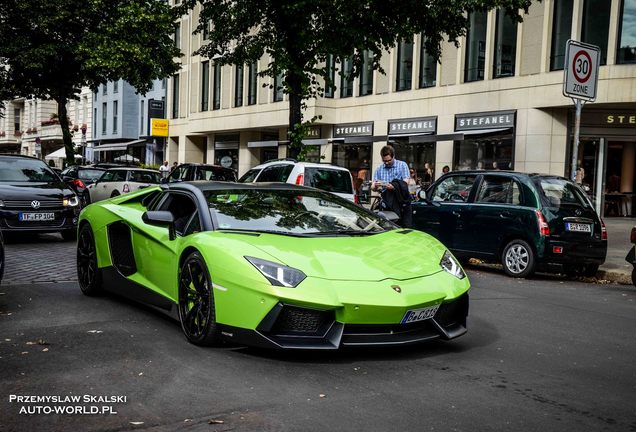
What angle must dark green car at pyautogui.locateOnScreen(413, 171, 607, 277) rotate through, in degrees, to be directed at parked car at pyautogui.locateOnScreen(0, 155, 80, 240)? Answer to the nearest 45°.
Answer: approximately 45° to its left

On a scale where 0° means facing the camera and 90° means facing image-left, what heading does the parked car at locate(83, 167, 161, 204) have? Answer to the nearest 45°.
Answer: approximately 135°

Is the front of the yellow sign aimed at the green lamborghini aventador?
yes

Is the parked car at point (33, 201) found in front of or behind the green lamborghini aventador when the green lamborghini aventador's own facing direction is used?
behind

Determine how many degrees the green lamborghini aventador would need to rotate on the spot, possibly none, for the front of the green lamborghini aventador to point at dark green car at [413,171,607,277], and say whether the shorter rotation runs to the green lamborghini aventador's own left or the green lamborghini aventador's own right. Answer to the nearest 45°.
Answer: approximately 90° to the green lamborghini aventador's own left

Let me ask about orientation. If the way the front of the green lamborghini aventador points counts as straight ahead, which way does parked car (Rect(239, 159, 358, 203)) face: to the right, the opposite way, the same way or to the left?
the opposite way

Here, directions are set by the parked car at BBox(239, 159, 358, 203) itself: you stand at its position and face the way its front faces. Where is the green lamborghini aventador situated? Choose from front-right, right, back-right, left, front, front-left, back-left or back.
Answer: back-left

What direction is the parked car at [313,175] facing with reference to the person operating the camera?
facing away from the viewer and to the left of the viewer

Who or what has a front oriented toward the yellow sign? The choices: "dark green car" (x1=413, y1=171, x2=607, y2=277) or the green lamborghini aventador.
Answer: the dark green car

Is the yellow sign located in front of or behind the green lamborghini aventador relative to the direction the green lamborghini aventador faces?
behind

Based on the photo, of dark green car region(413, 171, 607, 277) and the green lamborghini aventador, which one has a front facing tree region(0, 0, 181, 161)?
the dark green car
